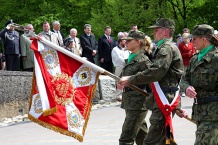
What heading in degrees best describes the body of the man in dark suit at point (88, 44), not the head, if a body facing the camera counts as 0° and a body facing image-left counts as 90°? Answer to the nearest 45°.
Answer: approximately 315°

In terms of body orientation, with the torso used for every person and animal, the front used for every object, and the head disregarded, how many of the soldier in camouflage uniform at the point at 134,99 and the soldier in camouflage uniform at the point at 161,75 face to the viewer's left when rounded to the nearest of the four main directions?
2

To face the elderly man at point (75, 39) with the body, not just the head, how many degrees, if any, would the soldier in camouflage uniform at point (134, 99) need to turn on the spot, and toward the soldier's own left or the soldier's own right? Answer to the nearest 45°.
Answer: approximately 90° to the soldier's own right

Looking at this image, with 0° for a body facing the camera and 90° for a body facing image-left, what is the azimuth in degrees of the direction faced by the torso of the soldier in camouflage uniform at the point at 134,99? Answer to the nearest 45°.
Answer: approximately 90°

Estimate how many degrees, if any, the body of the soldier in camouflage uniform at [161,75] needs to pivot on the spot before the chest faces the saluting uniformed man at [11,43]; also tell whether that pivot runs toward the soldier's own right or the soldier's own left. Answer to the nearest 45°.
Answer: approximately 45° to the soldier's own right

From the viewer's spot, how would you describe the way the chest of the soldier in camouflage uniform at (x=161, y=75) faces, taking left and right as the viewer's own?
facing to the left of the viewer

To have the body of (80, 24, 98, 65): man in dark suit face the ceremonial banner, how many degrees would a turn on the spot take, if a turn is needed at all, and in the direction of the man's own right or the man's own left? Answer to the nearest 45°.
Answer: approximately 45° to the man's own right

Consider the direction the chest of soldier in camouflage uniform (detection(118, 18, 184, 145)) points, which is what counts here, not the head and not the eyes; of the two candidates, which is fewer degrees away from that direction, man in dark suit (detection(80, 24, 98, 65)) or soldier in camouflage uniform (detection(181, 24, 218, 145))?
the man in dark suit

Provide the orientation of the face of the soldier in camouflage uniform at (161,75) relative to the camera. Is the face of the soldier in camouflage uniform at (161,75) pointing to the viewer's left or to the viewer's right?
to the viewer's left

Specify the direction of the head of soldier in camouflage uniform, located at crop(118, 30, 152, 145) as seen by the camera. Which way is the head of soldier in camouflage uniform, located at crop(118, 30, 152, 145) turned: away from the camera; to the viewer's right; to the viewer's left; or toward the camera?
to the viewer's left

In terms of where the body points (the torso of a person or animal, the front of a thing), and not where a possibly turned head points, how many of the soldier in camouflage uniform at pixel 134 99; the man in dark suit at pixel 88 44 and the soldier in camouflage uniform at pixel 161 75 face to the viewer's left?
2
